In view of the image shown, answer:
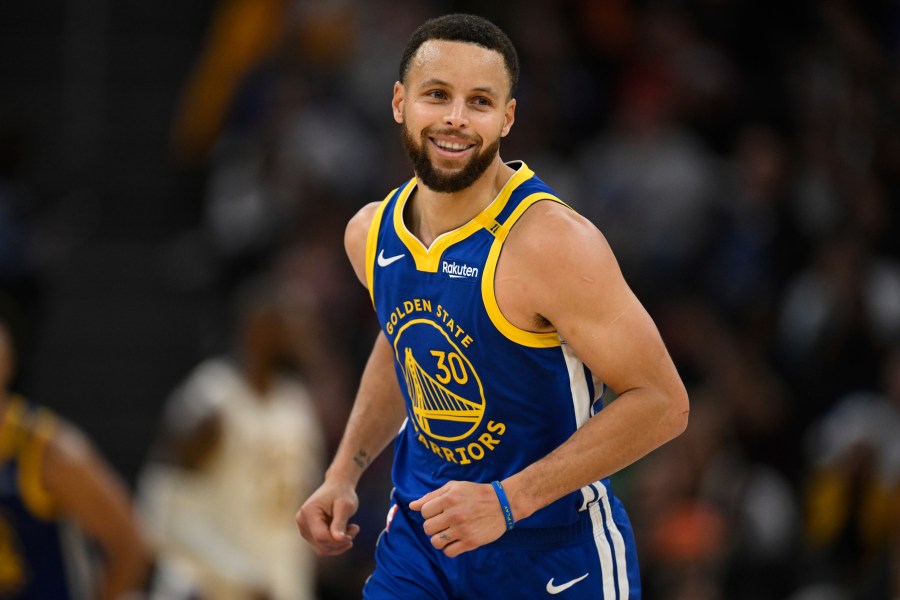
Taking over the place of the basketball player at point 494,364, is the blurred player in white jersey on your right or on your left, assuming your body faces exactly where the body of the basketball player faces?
on your right

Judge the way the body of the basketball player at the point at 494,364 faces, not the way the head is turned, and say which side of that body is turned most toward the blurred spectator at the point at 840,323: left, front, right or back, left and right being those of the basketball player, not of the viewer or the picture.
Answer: back

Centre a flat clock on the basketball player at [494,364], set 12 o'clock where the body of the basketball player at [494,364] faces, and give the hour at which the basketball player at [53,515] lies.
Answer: the basketball player at [53,515] is roughly at 3 o'clock from the basketball player at [494,364].

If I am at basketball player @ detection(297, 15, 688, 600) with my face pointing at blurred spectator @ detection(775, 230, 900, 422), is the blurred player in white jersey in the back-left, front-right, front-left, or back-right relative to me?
front-left

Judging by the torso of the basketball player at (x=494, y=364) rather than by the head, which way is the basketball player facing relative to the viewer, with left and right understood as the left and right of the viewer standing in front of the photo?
facing the viewer and to the left of the viewer

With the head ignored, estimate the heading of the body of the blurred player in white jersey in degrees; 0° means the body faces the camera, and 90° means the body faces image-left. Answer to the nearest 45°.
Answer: approximately 315°
